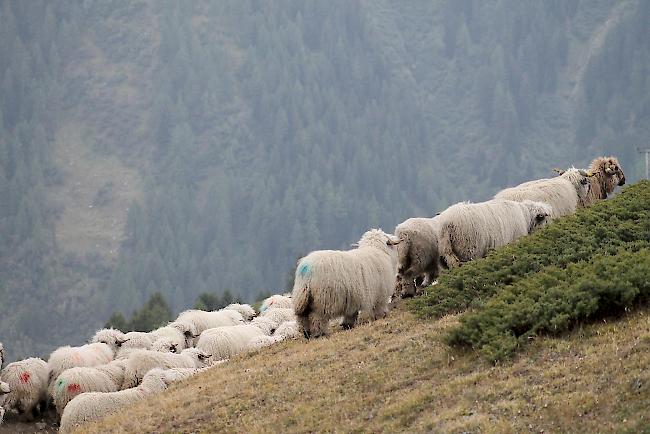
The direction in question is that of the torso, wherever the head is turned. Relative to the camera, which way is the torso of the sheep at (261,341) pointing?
to the viewer's right

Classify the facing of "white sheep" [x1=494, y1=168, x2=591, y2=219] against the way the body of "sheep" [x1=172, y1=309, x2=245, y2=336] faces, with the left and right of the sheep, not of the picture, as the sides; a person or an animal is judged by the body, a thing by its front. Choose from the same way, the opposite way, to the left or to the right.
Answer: the same way

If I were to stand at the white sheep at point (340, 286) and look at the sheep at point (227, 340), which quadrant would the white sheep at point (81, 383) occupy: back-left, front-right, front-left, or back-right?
front-left

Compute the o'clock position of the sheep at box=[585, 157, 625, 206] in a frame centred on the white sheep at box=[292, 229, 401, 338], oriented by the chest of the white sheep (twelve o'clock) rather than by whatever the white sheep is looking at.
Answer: The sheep is roughly at 12 o'clock from the white sheep.

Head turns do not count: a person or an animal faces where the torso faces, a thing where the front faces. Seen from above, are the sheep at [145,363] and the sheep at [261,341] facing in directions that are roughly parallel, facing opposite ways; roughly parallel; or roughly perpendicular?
roughly parallel

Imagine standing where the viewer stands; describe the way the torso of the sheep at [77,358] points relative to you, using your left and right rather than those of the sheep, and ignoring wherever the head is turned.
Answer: facing to the right of the viewer

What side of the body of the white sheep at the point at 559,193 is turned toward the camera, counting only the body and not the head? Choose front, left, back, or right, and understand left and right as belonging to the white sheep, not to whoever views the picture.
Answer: right

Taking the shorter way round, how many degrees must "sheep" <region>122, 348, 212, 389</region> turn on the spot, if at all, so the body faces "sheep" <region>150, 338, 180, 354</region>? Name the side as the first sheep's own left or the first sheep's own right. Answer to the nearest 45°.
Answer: approximately 90° to the first sheep's own left

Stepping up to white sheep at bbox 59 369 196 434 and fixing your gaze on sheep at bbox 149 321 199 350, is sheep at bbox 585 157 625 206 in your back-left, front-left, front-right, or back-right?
front-right

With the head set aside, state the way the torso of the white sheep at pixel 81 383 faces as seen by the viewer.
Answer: to the viewer's right

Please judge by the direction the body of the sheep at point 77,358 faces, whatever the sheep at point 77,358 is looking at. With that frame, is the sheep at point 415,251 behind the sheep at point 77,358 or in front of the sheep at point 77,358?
in front

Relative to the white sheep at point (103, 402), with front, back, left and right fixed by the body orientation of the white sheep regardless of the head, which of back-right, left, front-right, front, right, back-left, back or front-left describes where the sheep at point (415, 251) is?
front

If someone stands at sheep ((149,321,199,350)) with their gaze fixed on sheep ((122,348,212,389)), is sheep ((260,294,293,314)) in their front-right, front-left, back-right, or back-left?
back-left

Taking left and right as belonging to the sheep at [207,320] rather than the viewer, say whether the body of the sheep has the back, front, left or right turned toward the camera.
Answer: right

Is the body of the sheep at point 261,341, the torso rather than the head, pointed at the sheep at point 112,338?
no

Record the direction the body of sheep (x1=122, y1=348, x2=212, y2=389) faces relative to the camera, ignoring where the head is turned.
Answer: to the viewer's right

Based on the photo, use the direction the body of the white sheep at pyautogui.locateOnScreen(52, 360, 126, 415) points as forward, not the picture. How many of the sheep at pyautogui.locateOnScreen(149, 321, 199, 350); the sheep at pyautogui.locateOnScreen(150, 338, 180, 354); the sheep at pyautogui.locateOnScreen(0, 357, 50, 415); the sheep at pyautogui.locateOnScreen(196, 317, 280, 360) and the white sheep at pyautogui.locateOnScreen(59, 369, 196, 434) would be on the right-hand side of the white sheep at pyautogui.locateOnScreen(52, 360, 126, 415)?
1
